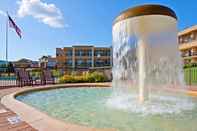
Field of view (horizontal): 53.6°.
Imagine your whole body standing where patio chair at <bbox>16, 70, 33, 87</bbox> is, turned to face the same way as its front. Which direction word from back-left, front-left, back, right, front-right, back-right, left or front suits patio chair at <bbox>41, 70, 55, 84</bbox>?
left

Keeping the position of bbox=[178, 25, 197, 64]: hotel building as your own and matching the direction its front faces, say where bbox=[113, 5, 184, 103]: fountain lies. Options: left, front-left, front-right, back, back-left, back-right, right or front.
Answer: front-left

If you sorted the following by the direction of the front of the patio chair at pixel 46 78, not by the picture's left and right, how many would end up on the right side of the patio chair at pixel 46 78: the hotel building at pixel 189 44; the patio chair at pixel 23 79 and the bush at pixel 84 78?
1

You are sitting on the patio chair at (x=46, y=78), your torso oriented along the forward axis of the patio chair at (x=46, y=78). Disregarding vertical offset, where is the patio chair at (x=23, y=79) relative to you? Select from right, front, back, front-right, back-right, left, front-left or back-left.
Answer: right

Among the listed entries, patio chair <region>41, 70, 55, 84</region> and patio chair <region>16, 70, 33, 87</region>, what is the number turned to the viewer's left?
0

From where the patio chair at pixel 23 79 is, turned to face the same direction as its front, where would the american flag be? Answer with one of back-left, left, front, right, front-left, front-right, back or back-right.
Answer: back-left

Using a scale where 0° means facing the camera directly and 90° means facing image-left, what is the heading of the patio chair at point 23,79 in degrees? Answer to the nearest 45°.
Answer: approximately 315°

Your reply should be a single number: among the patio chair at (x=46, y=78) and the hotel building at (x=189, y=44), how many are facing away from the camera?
0

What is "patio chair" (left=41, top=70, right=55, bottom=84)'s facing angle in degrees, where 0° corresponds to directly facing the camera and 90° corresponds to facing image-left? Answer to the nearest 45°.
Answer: approximately 315°

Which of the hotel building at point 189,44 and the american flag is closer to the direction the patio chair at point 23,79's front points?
the hotel building

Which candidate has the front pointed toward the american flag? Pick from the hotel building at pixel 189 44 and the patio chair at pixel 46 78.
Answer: the hotel building

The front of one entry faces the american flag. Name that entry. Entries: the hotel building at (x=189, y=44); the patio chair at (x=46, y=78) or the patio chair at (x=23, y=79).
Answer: the hotel building
